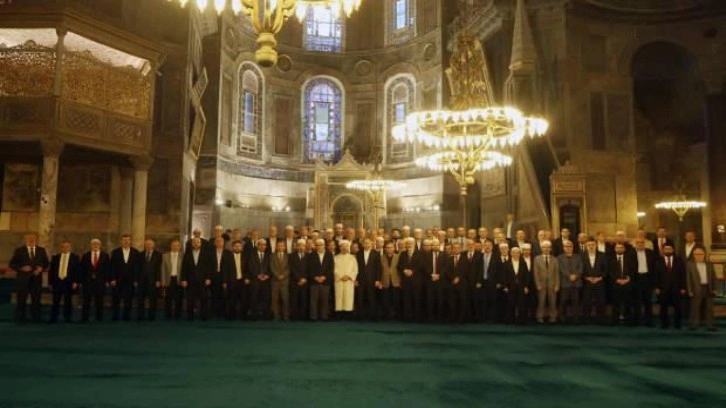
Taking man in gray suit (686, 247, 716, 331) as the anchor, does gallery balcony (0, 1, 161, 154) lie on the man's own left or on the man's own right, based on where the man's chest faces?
on the man's own right

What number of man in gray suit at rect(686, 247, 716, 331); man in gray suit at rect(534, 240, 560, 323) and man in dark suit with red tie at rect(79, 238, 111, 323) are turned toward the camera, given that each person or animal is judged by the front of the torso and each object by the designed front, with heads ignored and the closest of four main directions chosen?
3

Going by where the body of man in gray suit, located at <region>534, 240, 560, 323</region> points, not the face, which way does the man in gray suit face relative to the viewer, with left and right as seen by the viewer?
facing the viewer

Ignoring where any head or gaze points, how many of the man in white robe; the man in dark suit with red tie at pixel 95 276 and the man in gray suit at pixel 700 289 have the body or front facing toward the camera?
3

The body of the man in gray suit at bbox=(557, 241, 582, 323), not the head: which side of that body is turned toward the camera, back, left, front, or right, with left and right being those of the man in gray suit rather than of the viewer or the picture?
front

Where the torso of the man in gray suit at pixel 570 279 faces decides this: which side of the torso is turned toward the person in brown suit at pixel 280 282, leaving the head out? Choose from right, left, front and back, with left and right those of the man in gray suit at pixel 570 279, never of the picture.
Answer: right

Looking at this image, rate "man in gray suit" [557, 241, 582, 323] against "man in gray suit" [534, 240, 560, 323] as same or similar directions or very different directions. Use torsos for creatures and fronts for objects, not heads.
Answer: same or similar directions

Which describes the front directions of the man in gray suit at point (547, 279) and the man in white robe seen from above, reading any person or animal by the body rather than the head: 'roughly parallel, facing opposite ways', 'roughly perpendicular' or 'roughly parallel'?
roughly parallel

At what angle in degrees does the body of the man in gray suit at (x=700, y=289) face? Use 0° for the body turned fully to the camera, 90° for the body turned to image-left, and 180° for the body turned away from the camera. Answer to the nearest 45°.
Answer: approximately 0°

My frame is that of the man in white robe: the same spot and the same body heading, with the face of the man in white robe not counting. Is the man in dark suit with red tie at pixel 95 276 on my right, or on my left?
on my right

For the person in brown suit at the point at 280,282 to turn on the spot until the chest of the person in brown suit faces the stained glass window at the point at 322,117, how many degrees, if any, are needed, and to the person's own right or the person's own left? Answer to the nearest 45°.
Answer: approximately 180°

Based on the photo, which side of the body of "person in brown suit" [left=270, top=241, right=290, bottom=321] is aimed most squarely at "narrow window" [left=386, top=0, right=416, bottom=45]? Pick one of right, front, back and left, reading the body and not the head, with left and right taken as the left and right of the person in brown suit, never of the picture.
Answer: back

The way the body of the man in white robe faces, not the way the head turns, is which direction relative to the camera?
toward the camera

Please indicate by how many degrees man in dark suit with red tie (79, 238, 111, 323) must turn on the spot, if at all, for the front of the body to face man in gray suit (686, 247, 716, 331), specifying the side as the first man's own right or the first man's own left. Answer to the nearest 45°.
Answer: approximately 45° to the first man's own left
